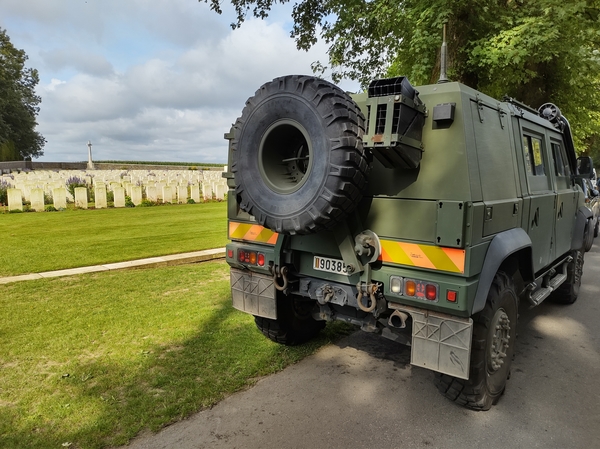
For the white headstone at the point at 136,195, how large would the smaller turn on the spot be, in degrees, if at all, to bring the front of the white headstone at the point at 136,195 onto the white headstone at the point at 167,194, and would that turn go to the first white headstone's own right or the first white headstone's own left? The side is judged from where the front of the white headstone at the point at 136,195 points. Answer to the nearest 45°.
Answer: approximately 135° to the first white headstone's own left

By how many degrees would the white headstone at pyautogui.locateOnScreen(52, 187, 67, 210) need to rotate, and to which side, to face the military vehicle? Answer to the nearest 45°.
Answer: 0° — it already faces it

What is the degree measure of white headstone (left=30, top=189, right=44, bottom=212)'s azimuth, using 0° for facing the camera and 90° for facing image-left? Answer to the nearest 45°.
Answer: approximately 0°

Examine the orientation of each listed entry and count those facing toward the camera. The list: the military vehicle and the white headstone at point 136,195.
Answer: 1

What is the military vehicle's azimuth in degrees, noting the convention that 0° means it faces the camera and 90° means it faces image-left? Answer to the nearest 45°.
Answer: approximately 225°

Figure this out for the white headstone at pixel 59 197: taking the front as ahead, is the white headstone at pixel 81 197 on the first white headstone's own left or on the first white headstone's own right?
on the first white headstone's own left

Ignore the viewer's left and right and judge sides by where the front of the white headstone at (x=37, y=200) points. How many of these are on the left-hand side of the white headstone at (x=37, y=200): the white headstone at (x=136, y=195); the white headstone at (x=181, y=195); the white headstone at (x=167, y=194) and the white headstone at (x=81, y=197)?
4

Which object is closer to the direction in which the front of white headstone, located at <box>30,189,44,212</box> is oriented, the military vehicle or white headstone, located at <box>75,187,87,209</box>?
the military vehicle

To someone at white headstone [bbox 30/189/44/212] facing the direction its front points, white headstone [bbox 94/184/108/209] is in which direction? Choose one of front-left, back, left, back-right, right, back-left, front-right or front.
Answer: left

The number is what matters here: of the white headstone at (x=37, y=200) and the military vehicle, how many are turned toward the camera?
1

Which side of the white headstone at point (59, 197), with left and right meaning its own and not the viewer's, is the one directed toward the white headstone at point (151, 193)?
left

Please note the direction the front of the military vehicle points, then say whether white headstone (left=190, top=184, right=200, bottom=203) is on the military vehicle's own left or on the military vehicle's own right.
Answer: on the military vehicle's own left
